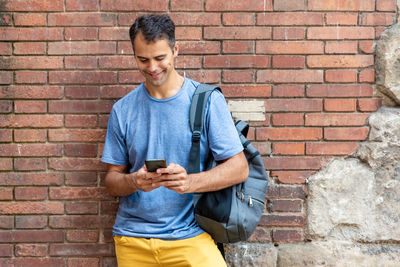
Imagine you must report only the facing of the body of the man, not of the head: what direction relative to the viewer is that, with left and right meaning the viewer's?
facing the viewer
